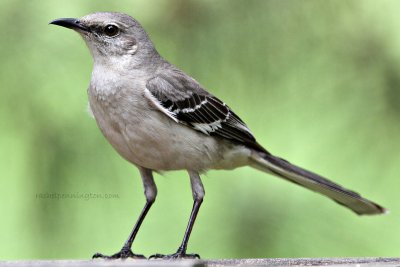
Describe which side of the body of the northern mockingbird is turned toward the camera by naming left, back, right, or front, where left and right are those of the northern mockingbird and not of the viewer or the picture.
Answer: left
